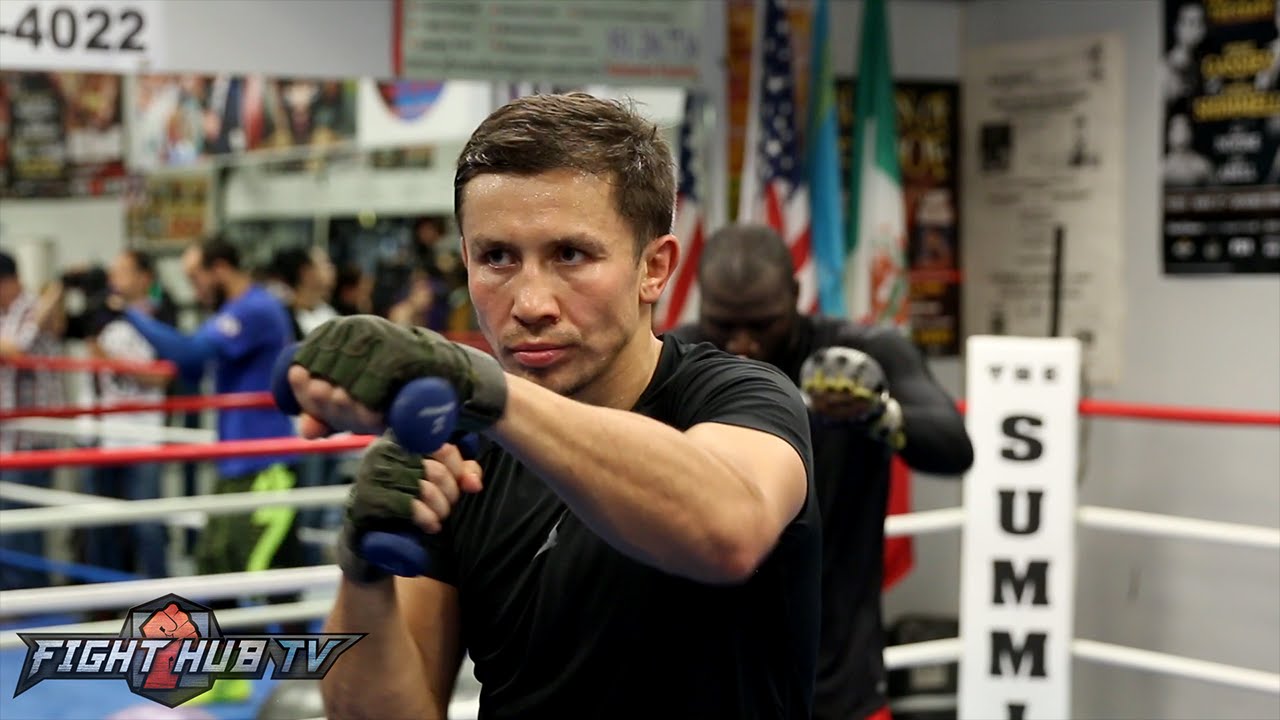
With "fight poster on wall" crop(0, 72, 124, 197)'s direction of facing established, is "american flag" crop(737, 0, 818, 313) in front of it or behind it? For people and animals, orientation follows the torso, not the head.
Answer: in front

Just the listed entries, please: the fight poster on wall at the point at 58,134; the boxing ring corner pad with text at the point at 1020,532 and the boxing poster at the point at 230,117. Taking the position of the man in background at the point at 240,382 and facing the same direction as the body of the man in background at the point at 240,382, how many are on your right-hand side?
2

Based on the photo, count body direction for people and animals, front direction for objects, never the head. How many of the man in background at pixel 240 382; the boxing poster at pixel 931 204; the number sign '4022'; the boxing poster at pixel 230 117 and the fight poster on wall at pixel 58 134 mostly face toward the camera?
4

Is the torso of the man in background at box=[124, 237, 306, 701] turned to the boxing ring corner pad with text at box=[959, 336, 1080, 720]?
no

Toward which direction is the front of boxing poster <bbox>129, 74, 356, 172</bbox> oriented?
toward the camera

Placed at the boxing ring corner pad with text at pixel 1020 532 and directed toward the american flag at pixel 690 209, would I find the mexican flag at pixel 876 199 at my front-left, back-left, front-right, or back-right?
front-right

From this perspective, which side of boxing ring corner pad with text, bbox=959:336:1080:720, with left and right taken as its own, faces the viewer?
front

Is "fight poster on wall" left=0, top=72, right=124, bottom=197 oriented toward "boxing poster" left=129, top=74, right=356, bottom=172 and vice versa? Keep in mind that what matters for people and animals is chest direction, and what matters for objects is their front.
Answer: no

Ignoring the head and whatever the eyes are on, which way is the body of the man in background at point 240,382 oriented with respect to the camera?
to the viewer's left

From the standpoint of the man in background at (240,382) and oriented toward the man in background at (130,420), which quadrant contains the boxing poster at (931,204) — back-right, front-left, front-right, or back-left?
back-right

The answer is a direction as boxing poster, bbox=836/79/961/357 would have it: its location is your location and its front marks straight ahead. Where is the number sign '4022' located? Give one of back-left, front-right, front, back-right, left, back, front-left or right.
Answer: front-right

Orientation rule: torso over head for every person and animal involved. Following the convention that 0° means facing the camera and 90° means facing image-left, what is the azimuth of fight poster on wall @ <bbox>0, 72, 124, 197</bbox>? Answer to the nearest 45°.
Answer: approximately 0°

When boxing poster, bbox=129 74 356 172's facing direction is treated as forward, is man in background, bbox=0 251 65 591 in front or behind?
in front

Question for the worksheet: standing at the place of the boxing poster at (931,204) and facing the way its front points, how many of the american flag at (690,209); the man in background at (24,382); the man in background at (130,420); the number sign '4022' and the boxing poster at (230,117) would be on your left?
0

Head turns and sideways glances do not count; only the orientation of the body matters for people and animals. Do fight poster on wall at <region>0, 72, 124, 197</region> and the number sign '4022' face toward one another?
no

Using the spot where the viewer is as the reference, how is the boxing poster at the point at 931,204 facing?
facing the viewer

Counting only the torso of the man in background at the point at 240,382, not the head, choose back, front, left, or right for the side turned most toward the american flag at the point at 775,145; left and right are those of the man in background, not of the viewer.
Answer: back

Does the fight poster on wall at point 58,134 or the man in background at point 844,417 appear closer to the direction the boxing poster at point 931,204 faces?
the man in background

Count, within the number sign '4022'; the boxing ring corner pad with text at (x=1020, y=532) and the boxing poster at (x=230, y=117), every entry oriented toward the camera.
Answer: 3

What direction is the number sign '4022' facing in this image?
toward the camera

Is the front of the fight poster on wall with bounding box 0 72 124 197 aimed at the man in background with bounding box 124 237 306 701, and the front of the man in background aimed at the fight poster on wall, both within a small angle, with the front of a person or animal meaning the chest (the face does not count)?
no
